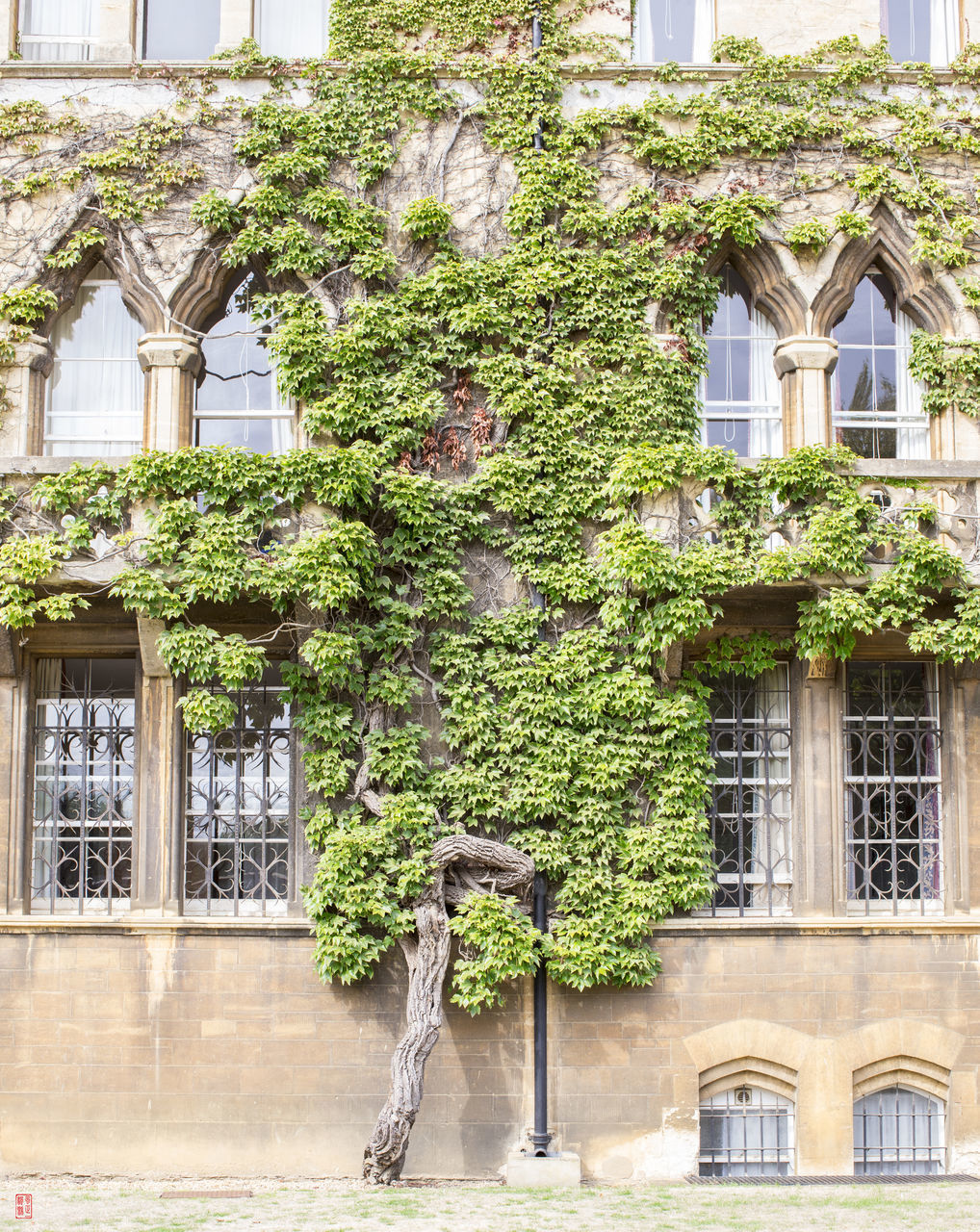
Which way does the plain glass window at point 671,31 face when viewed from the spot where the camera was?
facing the viewer

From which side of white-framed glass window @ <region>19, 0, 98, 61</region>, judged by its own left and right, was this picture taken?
front

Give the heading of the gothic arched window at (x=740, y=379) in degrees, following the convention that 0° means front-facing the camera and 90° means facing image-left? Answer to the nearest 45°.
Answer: approximately 0°

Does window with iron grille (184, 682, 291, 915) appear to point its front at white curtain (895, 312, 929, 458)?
no

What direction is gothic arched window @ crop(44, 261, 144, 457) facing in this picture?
toward the camera

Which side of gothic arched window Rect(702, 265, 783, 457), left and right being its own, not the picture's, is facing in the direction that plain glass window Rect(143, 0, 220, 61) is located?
right

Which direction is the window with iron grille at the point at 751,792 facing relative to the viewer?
toward the camera

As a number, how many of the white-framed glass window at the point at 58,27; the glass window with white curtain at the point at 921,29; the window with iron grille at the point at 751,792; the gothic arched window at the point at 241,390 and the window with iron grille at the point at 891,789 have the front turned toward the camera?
5

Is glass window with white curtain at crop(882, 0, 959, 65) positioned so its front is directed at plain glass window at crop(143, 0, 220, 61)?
no

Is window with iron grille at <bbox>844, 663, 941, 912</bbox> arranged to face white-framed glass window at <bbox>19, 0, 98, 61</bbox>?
no
